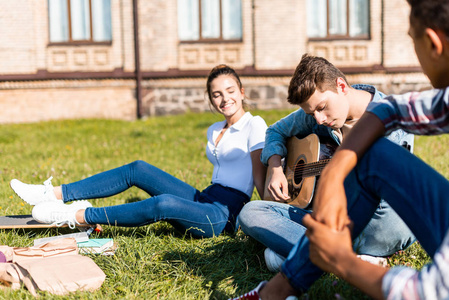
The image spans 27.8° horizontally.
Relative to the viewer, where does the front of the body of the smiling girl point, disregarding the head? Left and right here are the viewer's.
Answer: facing the viewer and to the left of the viewer

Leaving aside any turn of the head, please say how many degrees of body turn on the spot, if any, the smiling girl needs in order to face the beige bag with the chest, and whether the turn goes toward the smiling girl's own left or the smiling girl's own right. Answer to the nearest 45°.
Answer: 0° — they already face it
